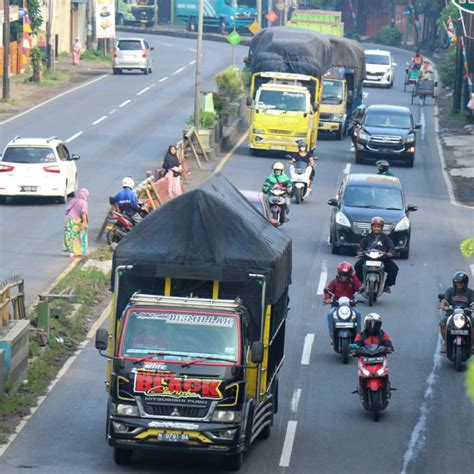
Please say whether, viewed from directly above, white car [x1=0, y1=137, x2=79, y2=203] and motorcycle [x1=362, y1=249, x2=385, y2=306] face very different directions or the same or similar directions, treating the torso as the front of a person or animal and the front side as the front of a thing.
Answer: very different directions

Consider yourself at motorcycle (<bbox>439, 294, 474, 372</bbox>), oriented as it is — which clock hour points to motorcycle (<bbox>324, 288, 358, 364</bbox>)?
motorcycle (<bbox>324, 288, 358, 364</bbox>) is roughly at 3 o'clock from motorcycle (<bbox>439, 294, 474, 372</bbox>).

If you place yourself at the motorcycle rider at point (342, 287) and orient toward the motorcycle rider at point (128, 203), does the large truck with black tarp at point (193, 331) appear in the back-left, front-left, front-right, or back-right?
back-left

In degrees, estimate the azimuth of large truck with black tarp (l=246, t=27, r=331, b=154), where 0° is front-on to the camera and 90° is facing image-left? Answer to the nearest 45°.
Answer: approximately 0°

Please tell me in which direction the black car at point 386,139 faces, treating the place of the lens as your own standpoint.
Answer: facing the viewer

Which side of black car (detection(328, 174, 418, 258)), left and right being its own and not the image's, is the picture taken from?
front

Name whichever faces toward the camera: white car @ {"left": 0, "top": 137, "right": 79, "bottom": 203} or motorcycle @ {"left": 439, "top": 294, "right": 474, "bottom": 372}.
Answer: the motorcycle

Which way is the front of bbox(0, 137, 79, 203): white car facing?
away from the camera

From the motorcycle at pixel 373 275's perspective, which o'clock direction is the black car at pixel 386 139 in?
The black car is roughly at 6 o'clock from the motorcycle.

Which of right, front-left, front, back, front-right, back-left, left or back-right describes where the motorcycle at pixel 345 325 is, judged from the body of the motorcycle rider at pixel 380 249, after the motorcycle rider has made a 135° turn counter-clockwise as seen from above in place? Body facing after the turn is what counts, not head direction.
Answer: back-right

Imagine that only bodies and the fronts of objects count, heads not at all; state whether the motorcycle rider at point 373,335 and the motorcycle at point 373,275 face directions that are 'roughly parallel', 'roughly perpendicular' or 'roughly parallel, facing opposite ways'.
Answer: roughly parallel

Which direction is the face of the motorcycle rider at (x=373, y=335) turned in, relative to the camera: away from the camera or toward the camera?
toward the camera

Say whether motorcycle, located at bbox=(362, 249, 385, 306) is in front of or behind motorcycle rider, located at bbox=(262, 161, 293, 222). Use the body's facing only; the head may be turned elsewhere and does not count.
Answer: in front

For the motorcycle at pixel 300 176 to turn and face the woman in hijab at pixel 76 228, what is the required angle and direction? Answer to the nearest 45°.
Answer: approximately 45° to its right

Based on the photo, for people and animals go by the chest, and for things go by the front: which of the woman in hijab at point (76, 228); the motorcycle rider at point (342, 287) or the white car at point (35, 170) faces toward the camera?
the motorcycle rider

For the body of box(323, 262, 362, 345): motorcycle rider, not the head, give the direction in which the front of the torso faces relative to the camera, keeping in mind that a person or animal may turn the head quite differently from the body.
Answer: toward the camera

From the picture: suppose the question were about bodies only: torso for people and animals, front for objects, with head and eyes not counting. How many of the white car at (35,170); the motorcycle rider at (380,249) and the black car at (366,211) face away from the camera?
1

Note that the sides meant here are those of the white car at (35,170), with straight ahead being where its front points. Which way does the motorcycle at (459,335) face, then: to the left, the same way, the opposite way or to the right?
the opposite way
